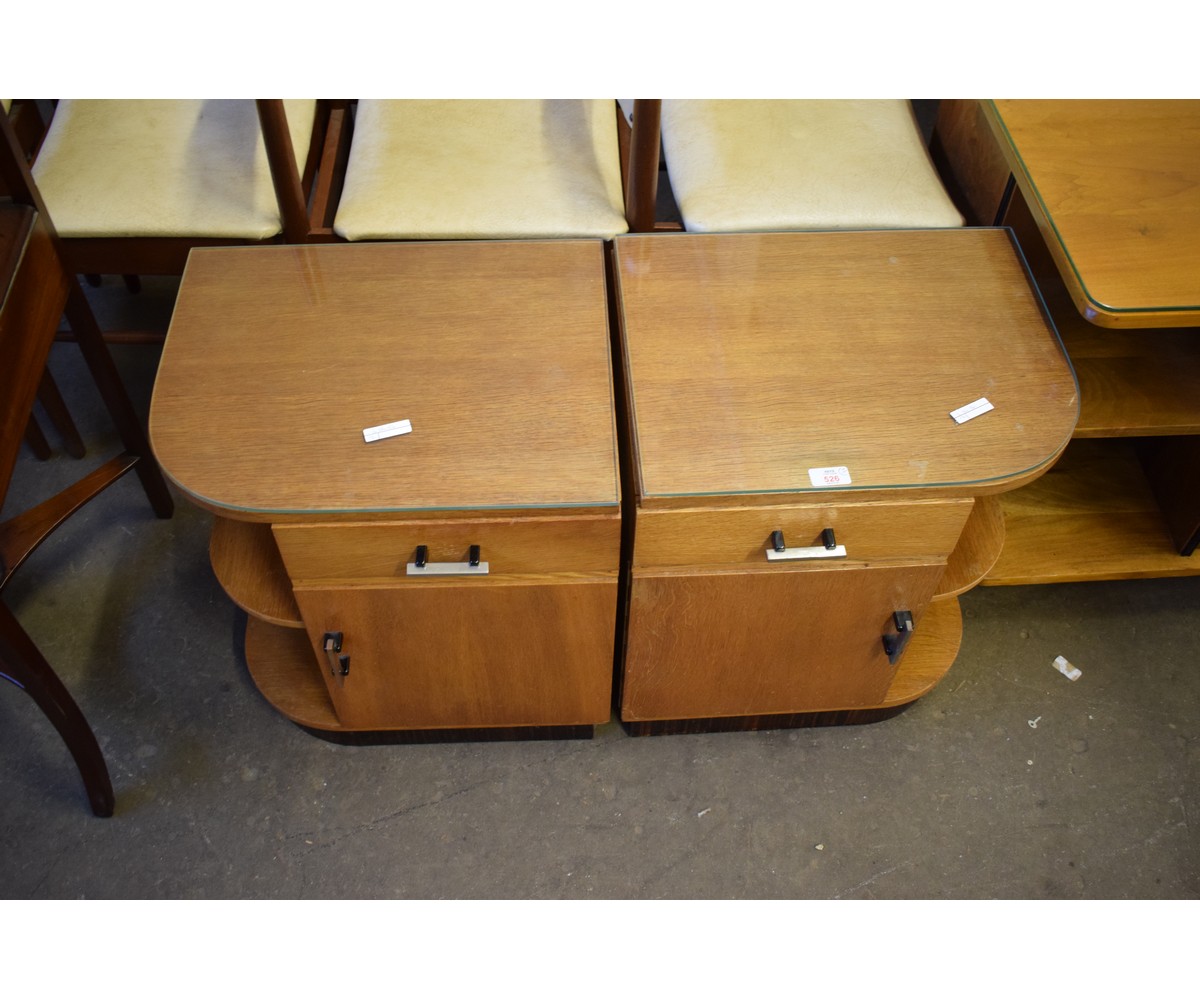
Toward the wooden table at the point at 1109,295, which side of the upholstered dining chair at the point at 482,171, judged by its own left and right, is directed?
left

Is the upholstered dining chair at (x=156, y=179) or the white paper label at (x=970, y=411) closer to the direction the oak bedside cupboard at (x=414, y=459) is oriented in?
the white paper label

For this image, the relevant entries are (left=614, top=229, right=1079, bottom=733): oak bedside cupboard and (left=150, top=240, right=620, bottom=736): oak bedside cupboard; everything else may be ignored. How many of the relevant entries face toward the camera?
2

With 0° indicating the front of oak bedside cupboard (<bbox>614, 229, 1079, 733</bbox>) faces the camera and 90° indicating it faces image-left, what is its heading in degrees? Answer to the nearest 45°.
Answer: approximately 0°

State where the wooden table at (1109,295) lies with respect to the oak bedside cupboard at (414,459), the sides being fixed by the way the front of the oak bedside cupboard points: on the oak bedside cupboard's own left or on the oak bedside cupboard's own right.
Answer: on the oak bedside cupboard's own left

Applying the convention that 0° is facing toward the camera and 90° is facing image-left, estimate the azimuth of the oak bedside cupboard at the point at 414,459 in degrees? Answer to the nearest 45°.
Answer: approximately 0°
